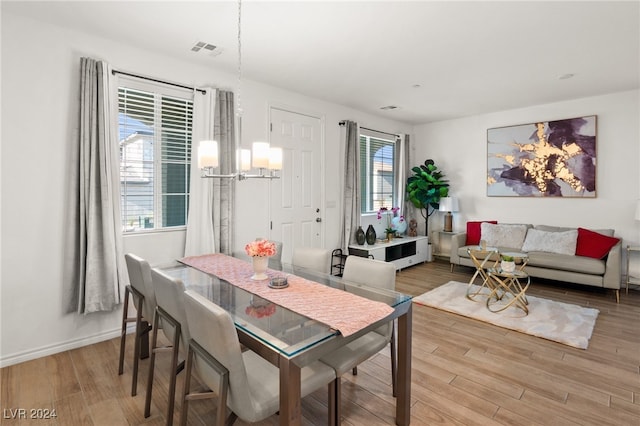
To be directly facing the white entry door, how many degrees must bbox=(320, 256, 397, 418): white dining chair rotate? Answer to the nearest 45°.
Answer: approximately 135° to its right

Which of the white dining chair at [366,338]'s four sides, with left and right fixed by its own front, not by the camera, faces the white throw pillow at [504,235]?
back

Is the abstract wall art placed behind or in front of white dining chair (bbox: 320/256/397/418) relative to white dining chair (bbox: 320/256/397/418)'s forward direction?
behind

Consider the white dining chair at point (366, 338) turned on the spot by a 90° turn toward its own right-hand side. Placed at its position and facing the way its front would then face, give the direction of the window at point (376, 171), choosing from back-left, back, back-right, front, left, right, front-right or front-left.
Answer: front-right

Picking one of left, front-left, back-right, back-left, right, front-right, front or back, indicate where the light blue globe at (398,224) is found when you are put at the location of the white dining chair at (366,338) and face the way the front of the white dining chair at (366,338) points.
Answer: back-right

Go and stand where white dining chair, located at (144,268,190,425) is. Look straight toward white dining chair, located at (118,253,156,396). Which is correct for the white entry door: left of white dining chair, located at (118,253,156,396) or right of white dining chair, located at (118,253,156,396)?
right

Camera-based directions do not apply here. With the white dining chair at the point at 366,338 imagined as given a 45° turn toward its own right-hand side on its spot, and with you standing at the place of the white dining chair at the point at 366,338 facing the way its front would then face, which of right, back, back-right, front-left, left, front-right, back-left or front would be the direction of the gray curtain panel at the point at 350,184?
right

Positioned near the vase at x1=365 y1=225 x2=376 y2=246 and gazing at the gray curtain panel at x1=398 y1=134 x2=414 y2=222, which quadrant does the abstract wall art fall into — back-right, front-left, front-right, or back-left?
front-right

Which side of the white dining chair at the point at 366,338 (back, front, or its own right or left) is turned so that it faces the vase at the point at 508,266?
back

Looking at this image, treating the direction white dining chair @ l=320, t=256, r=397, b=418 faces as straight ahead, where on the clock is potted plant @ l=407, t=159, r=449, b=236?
The potted plant is roughly at 5 o'clock from the white dining chair.

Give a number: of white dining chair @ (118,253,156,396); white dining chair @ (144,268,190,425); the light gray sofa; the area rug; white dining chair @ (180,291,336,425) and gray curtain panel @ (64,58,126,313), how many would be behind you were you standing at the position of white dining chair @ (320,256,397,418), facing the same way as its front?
2

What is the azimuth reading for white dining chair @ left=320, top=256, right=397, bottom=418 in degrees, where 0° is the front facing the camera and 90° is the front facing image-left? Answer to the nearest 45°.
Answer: approximately 45°

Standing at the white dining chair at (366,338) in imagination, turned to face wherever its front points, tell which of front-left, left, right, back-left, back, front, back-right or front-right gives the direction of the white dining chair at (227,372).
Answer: front

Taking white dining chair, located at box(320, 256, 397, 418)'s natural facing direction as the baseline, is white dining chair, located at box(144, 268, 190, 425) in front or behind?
in front

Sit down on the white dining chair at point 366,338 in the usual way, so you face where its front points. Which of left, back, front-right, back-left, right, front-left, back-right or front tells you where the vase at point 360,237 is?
back-right

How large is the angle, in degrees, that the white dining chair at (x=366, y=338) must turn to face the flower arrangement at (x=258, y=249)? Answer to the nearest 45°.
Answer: approximately 45° to its right

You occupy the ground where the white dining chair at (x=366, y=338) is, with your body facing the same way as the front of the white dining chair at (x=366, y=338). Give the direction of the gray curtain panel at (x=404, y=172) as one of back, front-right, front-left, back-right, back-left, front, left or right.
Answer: back-right

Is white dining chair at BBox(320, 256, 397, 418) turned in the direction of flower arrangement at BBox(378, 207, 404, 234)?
no

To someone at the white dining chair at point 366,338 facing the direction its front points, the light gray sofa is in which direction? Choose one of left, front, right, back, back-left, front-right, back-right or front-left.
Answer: back
